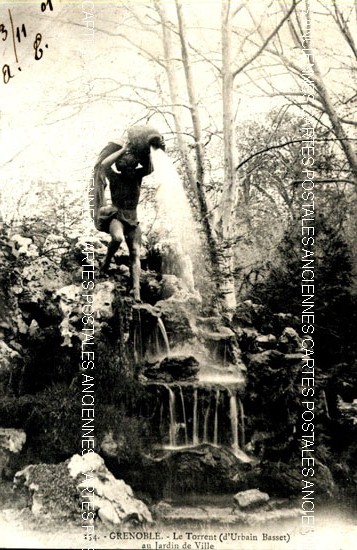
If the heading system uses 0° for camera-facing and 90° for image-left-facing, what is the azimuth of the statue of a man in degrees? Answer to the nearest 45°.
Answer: approximately 315°
